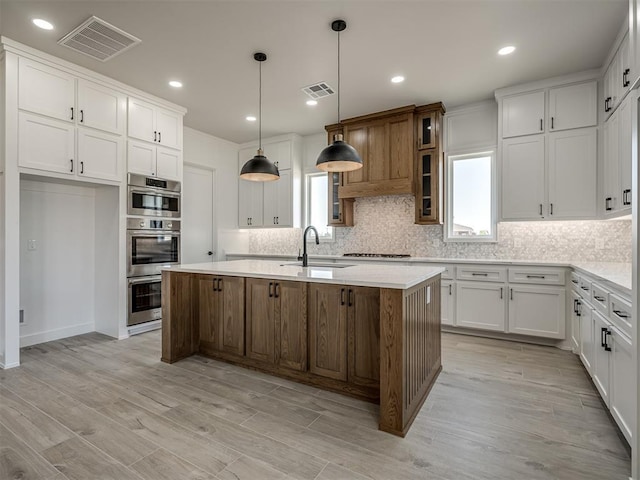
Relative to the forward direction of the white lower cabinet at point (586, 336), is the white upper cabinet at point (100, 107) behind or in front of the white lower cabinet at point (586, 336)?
in front

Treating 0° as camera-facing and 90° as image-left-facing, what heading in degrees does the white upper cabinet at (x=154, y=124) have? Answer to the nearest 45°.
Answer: approximately 315°

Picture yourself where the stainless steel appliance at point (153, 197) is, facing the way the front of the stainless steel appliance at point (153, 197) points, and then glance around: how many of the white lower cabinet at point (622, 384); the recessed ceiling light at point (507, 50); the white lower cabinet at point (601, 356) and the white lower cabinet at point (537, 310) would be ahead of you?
4

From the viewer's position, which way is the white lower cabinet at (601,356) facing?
facing to the left of the viewer

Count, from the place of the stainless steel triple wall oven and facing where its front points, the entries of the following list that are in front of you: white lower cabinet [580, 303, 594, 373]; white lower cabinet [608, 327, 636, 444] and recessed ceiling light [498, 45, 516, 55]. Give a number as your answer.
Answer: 3

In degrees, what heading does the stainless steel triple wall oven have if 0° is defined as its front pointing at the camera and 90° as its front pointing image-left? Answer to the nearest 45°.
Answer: approximately 315°

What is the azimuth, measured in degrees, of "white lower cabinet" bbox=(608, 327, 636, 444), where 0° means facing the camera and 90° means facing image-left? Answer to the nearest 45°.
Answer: approximately 90°

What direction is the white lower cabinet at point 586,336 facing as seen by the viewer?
to the viewer's left

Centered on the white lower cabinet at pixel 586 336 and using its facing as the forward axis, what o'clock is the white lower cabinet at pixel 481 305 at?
the white lower cabinet at pixel 481 305 is roughly at 1 o'clock from the white lower cabinet at pixel 586 336.
